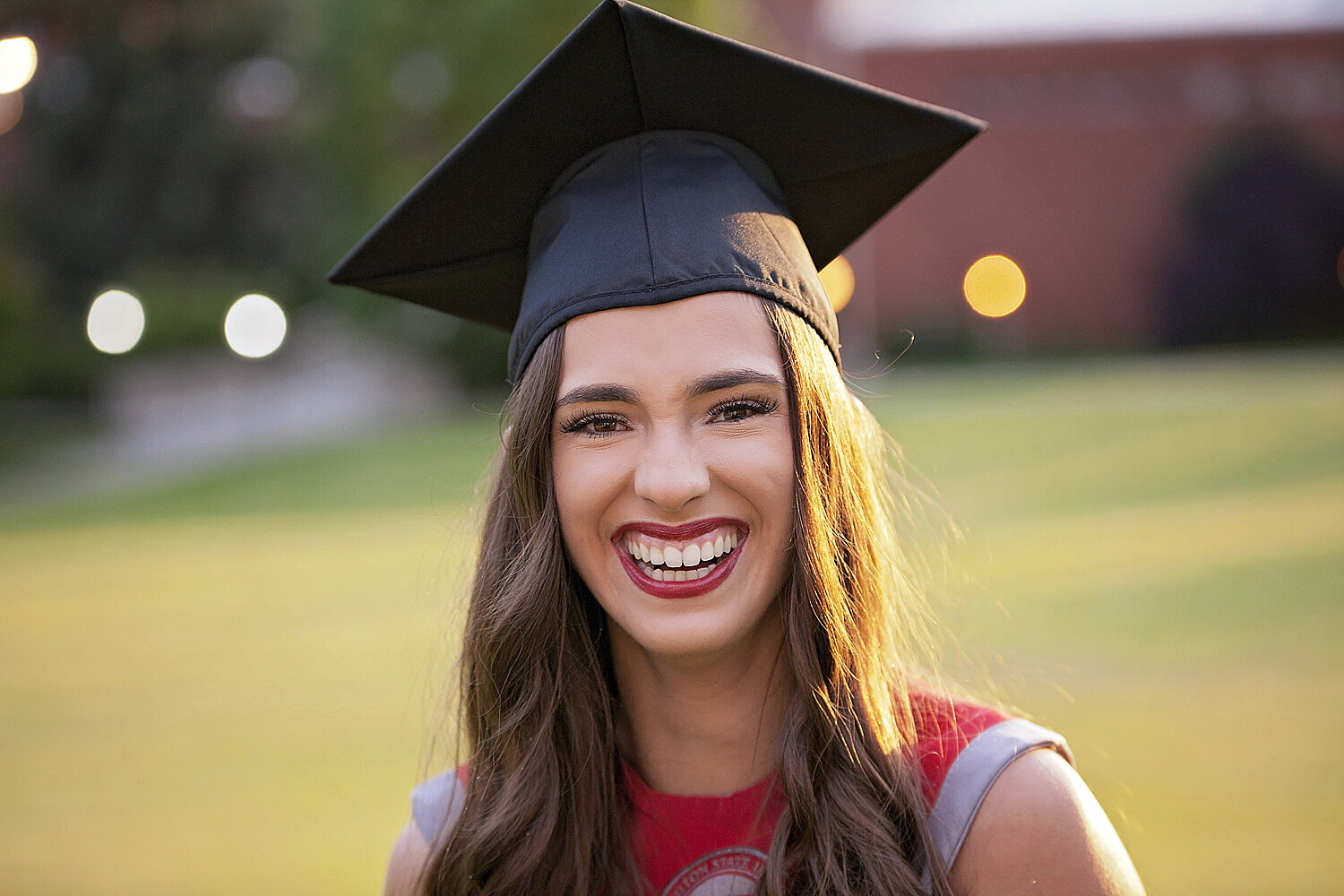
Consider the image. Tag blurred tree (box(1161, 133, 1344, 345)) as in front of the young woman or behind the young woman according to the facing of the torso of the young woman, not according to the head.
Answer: behind

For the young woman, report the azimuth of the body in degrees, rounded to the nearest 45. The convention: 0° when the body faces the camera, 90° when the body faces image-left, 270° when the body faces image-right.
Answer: approximately 0°
